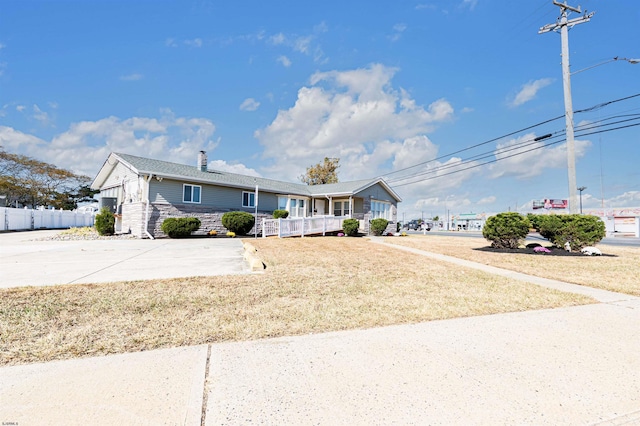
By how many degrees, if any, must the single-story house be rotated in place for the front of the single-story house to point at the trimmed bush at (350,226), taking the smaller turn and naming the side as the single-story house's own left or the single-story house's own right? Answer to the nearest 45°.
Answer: approximately 45° to the single-story house's own left

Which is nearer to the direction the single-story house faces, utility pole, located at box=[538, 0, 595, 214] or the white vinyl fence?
the utility pole

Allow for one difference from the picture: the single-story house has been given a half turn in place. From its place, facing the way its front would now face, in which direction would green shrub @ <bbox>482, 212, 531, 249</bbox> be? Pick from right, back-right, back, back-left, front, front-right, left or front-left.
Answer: back

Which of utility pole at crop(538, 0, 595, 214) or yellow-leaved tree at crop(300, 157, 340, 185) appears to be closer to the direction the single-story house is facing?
the utility pole

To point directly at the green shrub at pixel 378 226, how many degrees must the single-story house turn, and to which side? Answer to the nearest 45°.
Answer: approximately 45° to its left

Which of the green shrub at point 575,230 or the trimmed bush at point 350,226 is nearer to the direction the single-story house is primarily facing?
the green shrub

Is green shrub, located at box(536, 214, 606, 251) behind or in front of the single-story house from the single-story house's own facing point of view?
in front

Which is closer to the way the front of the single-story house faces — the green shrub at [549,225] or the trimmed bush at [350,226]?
the green shrub

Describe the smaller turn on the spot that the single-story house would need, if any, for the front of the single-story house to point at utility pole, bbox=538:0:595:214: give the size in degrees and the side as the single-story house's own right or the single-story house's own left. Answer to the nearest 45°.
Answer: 0° — it already faces it

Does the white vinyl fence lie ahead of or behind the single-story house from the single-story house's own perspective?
behind

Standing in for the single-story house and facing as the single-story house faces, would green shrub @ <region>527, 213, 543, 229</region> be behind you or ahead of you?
ahead

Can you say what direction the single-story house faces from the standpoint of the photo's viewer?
facing the viewer and to the right of the viewer

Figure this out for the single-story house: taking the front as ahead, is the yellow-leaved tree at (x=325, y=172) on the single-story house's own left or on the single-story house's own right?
on the single-story house's own left

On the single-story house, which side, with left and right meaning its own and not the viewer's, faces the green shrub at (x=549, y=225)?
front
